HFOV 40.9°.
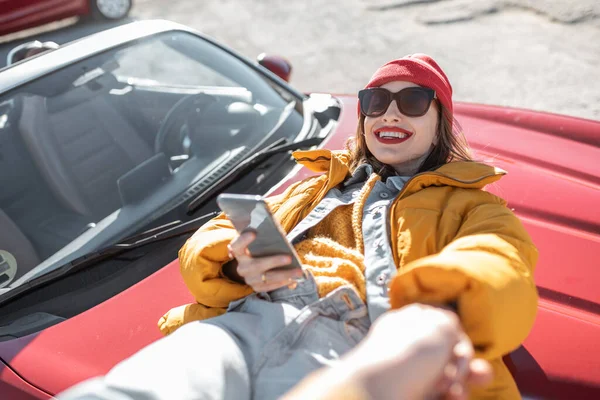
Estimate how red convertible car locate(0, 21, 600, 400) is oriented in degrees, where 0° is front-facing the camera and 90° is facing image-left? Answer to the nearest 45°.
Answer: approximately 315°

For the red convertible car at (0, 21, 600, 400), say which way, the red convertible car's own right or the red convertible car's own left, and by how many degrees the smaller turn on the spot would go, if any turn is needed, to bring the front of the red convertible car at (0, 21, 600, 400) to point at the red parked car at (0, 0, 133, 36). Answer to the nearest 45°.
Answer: approximately 135° to the red convertible car's own left
